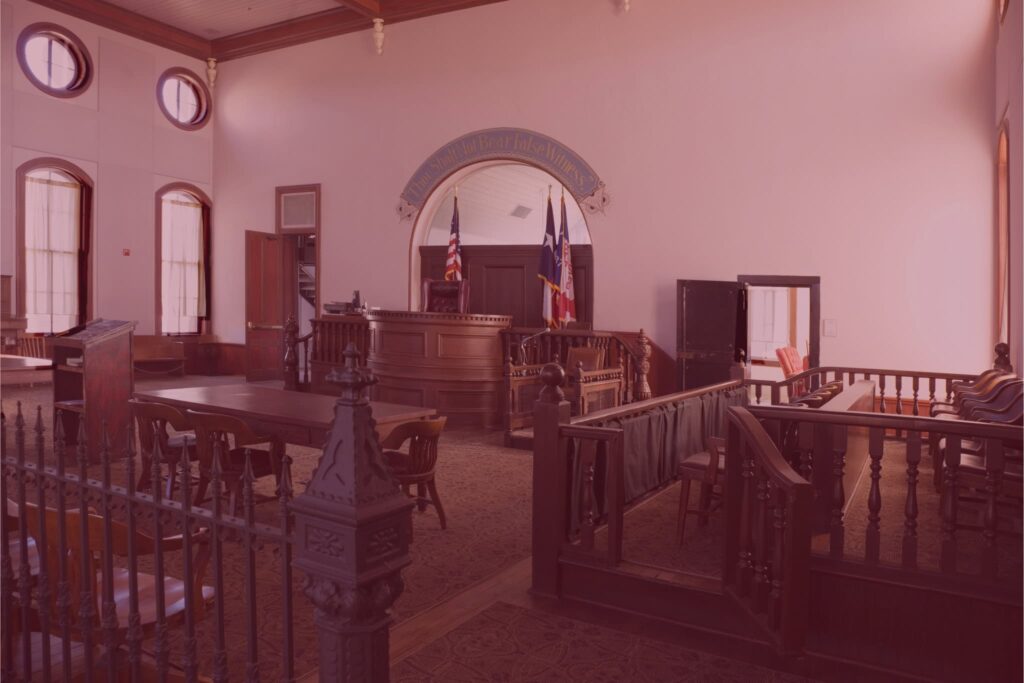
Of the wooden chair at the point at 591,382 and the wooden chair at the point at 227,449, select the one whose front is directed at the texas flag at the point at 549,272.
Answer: the wooden chair at the point at 227,449

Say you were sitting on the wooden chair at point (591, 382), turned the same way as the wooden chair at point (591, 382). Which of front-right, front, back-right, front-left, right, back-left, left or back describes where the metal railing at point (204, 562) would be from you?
front-right

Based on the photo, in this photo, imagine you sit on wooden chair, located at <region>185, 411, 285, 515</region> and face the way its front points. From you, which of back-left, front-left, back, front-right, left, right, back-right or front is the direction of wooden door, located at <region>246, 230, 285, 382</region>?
front-left

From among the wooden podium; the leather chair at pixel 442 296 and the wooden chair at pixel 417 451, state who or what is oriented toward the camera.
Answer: the leather chair at pixel 442 296

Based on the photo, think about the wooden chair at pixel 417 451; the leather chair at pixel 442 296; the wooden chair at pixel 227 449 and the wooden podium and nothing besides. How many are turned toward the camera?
1

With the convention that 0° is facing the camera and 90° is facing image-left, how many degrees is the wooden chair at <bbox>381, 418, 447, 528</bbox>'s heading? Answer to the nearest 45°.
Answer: approximately 135°

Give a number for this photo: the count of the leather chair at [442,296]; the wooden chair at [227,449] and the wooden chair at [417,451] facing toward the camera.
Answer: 1

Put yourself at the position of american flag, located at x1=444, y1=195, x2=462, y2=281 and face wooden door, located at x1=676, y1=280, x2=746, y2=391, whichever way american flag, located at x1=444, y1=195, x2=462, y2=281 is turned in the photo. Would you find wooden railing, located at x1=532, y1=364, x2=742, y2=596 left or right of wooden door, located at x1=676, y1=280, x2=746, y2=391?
right

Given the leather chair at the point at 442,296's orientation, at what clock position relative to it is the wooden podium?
The wooden podium is roughly at 1 o'clock from the leather chair.

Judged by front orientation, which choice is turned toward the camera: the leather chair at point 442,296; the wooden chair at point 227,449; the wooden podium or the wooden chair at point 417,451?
the leather chair at point 442,296

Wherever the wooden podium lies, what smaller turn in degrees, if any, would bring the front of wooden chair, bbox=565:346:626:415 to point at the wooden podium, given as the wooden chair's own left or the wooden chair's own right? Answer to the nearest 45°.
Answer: approximately 90° to the wooden chair's own right

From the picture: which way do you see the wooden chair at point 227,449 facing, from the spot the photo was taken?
facing away from the viewer and to the right of the viewer

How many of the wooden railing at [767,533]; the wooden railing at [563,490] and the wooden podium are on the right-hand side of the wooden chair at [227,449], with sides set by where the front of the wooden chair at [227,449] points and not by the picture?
2
